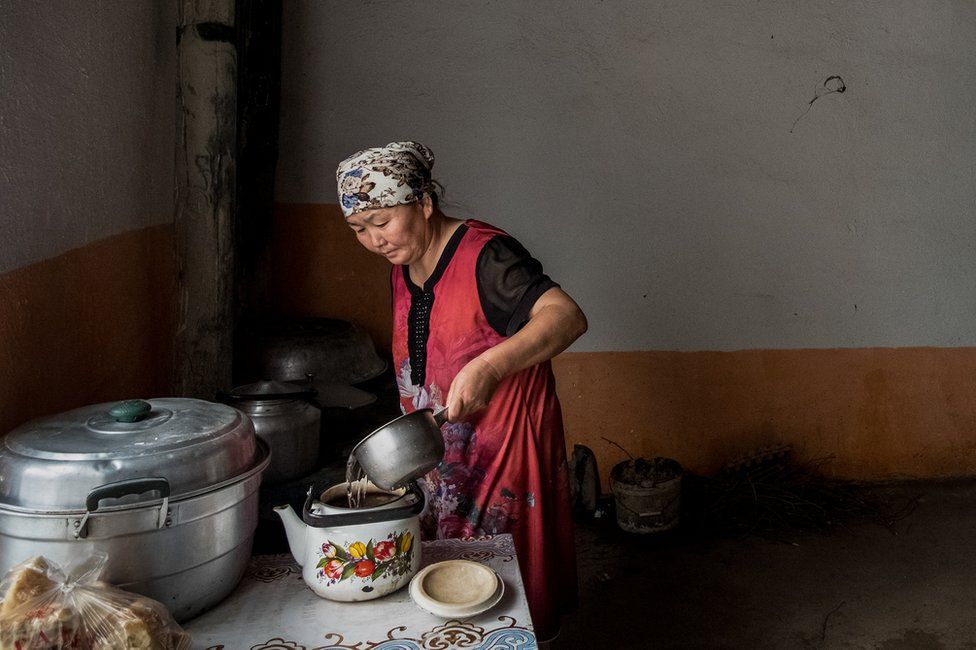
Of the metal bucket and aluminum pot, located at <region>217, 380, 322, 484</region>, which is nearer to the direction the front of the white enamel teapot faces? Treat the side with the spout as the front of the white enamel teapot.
the aluminum pot

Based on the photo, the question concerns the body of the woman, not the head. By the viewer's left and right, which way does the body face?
facing the viewer and to the left of the viewer

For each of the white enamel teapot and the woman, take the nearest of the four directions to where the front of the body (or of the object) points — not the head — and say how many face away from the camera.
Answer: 0

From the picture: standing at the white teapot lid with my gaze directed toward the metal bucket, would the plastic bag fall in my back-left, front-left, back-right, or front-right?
back-left

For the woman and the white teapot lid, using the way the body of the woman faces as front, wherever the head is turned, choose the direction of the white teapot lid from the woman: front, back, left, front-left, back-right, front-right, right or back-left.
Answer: front-left

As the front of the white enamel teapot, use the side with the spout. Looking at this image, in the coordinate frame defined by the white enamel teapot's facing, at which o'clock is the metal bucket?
The metal bucket is roughly at 4 o'clock from the white enamel teapot.

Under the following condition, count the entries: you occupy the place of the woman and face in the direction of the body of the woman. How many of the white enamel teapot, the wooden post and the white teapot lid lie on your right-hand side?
1

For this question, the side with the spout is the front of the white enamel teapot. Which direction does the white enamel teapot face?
to the viewer's left

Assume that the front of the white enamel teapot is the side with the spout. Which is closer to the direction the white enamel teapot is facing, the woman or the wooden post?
the wooden post

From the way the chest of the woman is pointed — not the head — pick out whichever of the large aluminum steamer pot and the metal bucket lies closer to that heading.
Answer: the large aluminum steamer pot

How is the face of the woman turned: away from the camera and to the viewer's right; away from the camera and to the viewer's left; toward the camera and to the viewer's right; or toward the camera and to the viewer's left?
toward the camera and to the viewer's left
